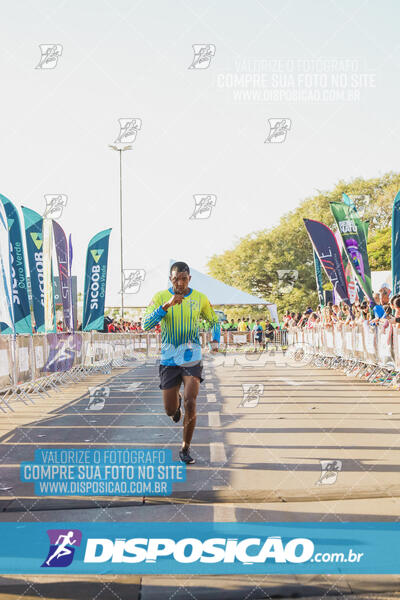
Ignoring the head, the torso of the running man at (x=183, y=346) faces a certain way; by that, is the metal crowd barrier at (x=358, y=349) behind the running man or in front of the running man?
behind

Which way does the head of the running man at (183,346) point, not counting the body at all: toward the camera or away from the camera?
toward the camera

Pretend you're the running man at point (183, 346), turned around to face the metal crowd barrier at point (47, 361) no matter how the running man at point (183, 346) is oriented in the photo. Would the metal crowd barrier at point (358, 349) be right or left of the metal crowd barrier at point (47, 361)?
right

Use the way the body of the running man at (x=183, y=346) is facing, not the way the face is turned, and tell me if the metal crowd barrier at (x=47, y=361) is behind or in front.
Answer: behind

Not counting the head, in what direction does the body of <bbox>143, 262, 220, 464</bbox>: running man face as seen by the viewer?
toward the camera

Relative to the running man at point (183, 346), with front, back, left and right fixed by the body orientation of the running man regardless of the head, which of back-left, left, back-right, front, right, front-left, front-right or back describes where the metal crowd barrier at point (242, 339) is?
back
